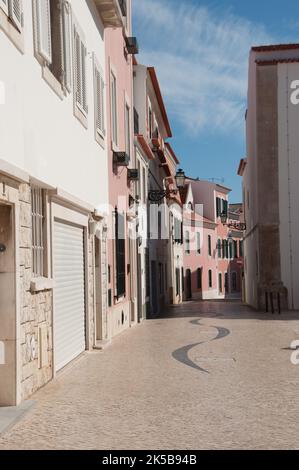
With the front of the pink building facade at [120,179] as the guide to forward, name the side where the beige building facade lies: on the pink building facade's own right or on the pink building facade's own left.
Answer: on the pink building facade's own left

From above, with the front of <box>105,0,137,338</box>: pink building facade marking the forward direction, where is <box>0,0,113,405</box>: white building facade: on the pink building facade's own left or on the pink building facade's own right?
on the pink building facade's own right

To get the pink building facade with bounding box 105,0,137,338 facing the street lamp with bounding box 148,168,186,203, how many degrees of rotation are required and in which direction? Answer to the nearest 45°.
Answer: approximately 90° to its left

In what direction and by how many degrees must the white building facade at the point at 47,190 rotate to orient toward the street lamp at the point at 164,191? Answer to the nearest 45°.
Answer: approximately 90° to its left

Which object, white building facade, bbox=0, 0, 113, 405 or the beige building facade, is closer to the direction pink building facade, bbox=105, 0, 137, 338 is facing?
the beige building facade

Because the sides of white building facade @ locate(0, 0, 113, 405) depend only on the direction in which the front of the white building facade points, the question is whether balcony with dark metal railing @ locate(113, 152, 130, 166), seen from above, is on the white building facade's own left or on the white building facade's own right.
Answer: on the white building facade's own left

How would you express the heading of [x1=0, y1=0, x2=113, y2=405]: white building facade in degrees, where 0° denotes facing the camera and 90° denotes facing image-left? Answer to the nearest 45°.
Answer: approximately 270°

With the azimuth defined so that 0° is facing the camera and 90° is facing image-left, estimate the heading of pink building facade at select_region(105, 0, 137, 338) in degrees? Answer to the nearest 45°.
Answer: approximately 270°

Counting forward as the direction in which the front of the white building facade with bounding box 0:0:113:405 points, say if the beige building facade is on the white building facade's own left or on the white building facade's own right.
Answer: on the white building facade's own left

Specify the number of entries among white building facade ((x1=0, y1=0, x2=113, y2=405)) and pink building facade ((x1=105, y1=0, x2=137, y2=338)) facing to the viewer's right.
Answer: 2

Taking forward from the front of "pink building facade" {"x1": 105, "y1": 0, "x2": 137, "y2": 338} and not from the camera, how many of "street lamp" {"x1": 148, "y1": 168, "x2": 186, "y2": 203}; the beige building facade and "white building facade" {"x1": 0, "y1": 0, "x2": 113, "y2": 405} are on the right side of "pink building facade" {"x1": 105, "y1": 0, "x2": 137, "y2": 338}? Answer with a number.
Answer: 1

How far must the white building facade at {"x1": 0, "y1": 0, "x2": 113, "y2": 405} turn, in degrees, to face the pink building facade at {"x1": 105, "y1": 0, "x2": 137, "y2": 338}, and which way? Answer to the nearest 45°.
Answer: approximately 90° to its left
